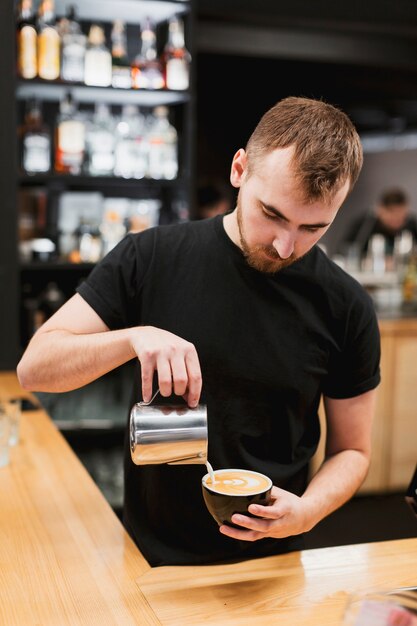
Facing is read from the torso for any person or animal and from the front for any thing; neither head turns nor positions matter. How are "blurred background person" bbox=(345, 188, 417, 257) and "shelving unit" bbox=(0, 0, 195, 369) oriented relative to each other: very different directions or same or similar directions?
same or similar directions

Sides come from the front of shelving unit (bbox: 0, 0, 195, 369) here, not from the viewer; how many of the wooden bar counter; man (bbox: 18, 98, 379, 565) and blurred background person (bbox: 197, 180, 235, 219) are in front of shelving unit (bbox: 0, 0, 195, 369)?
2

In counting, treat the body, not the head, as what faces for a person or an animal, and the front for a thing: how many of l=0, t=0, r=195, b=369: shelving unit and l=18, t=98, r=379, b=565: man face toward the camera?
2

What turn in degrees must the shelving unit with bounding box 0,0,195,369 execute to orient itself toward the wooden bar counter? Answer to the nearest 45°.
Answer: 0° — it already faces it

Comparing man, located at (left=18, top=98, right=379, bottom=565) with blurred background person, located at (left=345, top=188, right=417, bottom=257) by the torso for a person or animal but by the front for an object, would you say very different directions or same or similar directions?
same or similar directions

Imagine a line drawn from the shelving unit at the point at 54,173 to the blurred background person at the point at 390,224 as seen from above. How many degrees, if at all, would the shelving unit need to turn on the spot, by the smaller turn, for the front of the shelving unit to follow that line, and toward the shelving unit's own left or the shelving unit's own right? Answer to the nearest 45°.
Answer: approximately 135° to the shelving unit's own left

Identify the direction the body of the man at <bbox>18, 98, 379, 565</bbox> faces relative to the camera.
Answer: toward the camera

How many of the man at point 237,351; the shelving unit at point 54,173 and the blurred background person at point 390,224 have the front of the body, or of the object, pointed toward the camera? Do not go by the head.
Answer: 3

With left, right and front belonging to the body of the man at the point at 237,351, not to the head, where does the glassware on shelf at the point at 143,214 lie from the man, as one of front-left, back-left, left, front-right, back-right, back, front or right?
back

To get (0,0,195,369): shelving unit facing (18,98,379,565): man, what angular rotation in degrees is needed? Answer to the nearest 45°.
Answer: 0° — it already faces them

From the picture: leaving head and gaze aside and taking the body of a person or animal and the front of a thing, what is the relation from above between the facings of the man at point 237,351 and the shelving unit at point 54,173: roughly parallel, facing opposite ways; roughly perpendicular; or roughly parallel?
roughly parallel
